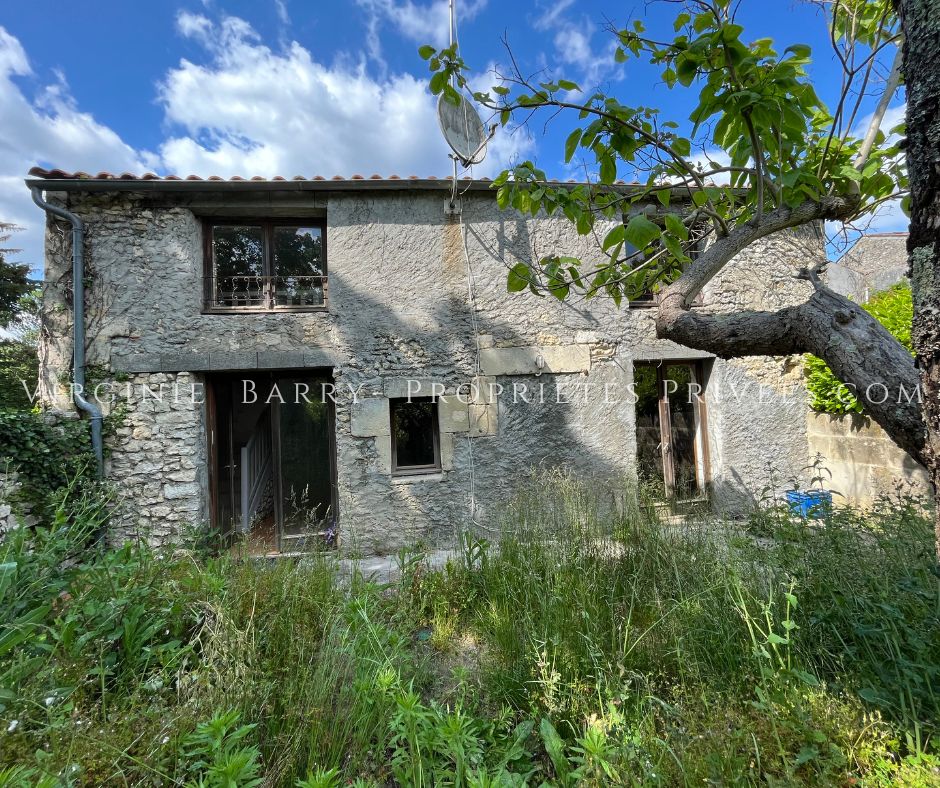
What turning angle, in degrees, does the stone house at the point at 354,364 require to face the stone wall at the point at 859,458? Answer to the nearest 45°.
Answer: approximately 90° to its left

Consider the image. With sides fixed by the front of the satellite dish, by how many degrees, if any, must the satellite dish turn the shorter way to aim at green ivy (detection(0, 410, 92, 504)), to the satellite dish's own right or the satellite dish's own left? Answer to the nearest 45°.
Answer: approximately 135° to the satellite dish's own right

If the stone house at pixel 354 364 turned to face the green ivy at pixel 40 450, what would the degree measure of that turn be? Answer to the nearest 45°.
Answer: approximately 90° to its right

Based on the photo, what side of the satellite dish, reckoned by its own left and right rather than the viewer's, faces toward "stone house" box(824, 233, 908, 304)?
left

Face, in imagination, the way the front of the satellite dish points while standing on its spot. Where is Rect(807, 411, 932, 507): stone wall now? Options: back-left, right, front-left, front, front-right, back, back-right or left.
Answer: front-left

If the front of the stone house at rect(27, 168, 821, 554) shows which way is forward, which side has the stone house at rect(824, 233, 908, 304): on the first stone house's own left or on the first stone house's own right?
on the first stone house's own left

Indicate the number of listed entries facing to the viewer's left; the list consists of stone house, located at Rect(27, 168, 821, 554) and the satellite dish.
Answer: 0

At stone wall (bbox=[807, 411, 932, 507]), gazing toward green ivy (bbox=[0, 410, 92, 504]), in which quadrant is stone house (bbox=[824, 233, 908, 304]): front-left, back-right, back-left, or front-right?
back-right

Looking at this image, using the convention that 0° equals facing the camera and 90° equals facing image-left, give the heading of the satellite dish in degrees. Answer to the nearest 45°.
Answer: approximately 315°

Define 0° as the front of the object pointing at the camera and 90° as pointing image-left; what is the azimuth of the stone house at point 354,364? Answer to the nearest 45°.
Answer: approximately 0°
